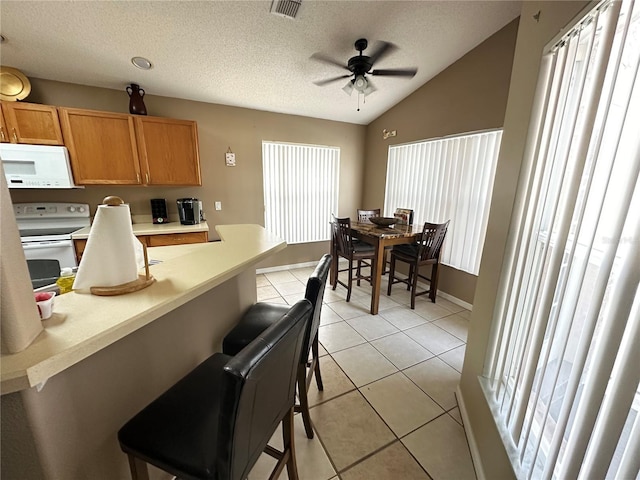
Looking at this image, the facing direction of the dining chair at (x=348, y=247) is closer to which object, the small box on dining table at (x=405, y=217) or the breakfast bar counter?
the small box on dining table

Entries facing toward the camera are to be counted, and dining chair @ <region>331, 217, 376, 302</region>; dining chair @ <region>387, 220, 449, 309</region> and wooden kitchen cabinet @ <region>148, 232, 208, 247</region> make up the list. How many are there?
1

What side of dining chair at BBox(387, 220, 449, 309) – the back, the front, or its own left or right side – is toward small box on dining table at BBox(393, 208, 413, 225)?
front

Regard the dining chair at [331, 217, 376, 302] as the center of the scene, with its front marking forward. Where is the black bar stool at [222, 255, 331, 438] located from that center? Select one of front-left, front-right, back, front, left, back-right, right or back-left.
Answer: back-right

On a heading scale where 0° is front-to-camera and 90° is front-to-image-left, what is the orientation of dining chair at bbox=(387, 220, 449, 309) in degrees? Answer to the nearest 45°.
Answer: approximately 135°

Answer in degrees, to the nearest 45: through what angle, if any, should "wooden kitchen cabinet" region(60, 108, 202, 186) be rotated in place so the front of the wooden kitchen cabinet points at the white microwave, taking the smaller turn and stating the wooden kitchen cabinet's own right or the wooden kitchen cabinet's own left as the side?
approximately 135° to the wooden kitchen cabinet's own right

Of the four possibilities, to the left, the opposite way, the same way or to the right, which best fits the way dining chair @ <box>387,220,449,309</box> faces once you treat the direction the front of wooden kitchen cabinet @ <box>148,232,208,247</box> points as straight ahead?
the opposite way

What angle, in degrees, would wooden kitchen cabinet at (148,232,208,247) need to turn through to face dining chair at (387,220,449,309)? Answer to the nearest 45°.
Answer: approximately 45° to its left

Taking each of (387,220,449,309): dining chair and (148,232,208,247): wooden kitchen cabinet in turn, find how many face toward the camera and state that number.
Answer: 1

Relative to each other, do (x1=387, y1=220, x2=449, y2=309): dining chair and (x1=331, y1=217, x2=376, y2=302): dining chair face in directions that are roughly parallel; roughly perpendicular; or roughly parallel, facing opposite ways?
roughly perpendicular

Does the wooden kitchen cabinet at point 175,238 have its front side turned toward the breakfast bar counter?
yes

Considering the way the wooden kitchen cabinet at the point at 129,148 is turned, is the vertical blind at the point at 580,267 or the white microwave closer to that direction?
the vertical blind
